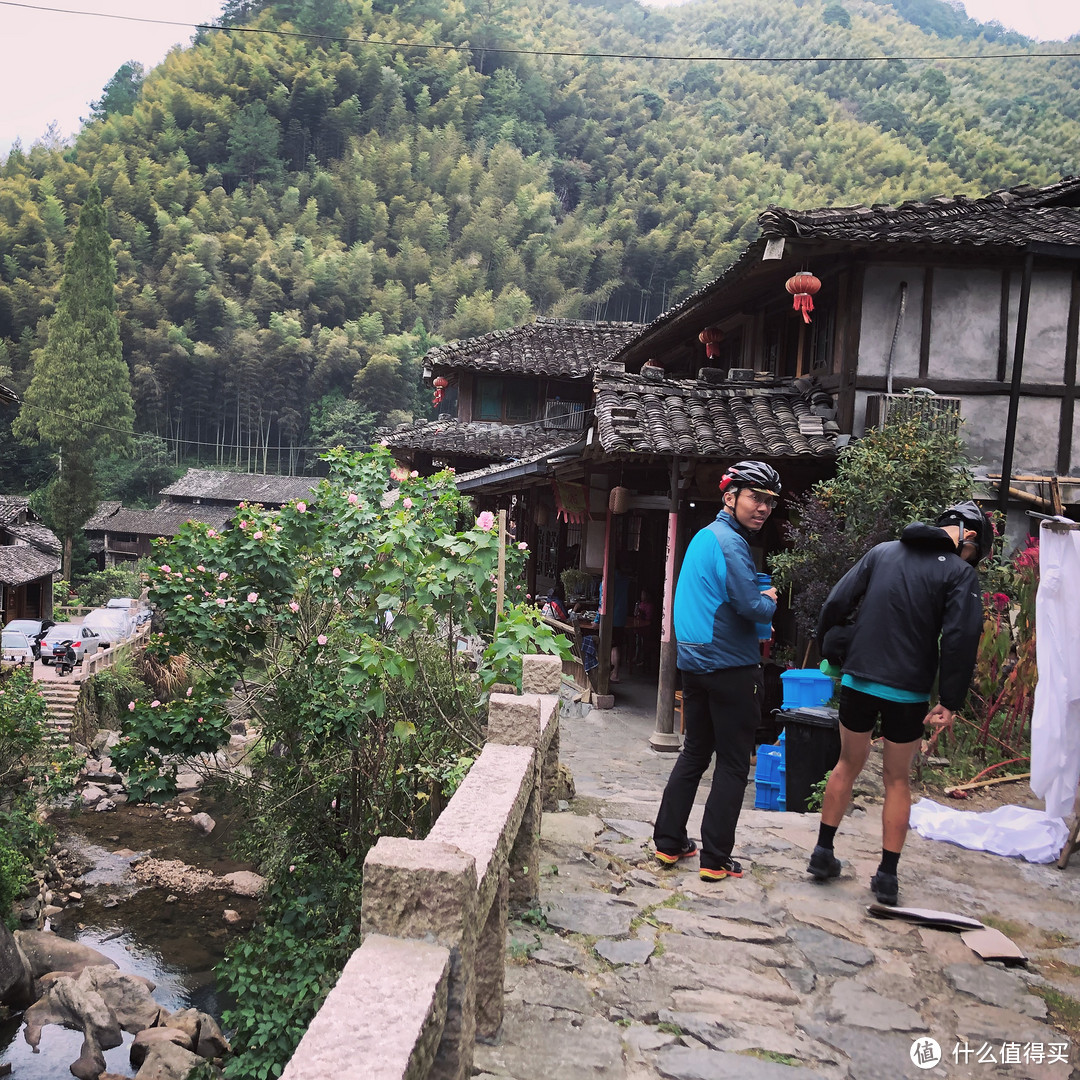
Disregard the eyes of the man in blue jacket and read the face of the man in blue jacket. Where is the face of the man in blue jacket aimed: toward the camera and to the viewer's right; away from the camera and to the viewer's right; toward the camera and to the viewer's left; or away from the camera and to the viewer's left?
toward the camera and to the viewer's right

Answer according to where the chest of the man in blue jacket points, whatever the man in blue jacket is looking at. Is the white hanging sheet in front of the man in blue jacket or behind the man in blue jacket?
in front

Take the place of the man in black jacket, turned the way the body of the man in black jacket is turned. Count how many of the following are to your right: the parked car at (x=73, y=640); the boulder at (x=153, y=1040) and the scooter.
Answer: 0

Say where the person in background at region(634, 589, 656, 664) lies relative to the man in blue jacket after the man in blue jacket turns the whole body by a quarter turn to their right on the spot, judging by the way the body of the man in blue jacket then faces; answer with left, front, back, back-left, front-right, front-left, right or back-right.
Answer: back-left

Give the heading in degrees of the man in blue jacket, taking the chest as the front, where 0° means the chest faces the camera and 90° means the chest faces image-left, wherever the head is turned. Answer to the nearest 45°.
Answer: approximately 225°

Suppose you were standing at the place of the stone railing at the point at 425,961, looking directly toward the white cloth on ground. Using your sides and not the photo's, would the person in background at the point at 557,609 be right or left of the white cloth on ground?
left

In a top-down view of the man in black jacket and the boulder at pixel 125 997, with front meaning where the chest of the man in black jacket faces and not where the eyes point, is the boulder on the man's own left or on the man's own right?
on the man's own left

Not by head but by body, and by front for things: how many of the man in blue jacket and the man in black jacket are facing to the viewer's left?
0

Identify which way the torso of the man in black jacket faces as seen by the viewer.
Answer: away from the camera

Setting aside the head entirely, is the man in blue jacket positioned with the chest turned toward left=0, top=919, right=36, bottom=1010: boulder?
no

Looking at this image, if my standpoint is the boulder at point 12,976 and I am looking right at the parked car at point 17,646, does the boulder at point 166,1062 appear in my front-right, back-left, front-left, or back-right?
back-right
